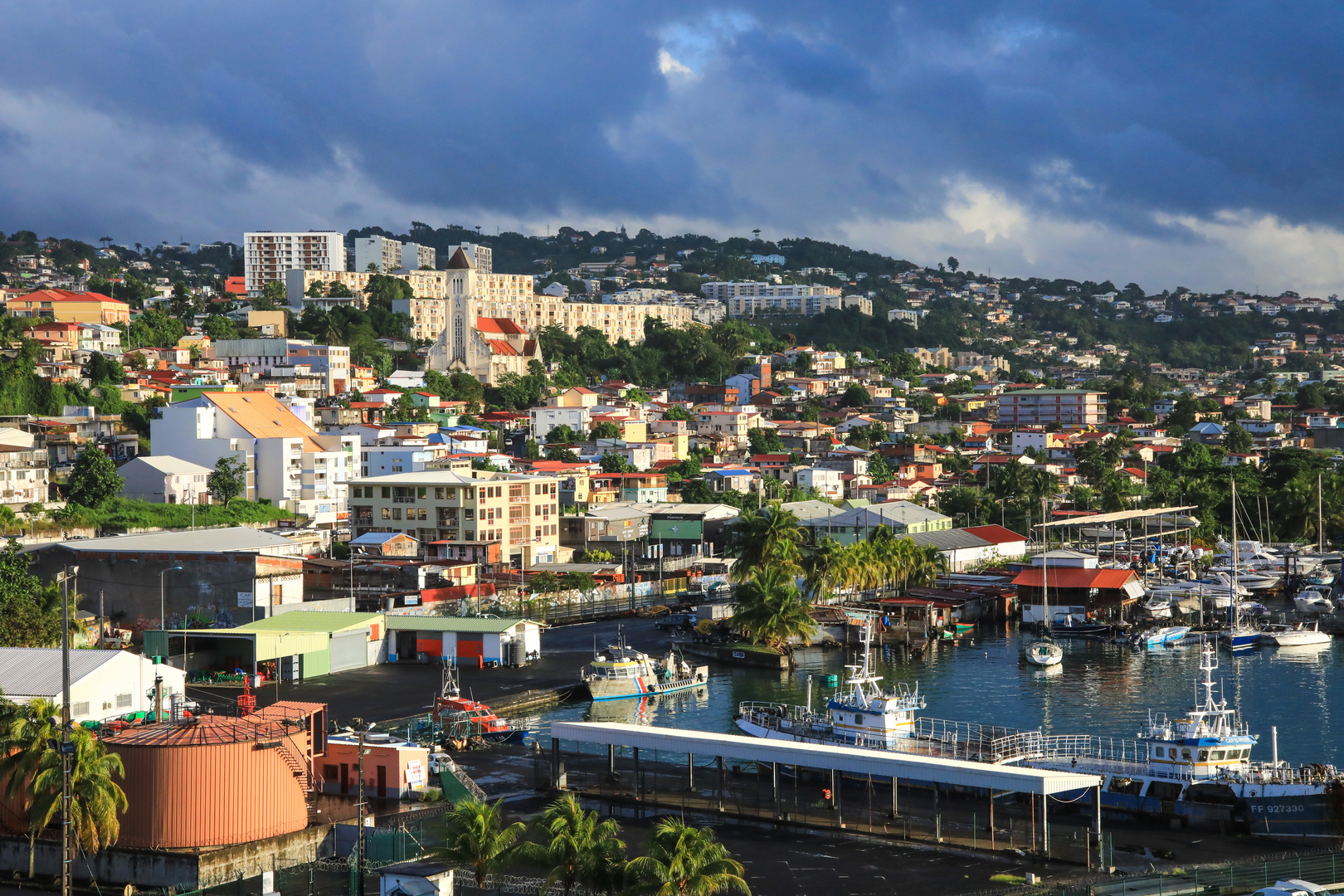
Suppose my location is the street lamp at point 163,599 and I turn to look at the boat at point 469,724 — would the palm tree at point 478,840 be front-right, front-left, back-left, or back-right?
front-right

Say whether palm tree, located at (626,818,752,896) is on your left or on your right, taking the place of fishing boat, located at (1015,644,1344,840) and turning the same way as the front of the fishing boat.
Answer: on your right

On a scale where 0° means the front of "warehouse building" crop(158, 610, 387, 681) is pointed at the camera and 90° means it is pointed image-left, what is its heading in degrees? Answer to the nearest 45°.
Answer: approximately 315°

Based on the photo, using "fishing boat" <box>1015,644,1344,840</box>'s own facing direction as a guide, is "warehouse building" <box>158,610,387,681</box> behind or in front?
behind

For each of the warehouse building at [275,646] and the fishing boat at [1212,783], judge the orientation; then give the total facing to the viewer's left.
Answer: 0

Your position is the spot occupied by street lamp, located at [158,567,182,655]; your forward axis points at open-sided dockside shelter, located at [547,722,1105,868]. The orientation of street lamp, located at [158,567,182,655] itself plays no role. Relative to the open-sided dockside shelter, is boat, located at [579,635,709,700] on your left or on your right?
left

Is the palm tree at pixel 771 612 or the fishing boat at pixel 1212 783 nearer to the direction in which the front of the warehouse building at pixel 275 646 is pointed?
the fishing boat

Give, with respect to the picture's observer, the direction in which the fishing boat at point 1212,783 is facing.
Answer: facing the viewer and to the right of the viewer

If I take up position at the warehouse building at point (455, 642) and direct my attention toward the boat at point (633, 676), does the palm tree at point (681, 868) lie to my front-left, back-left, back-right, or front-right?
front-right
